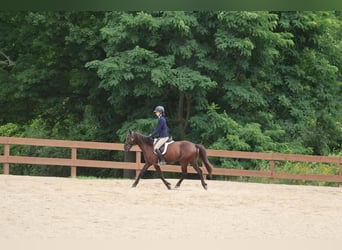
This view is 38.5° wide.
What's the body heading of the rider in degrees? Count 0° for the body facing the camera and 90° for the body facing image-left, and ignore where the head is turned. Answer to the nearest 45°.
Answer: approximately 90°

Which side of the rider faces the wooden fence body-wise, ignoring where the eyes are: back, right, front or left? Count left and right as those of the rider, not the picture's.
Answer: right

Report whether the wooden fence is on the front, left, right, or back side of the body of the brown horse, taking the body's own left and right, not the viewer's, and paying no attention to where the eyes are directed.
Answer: right

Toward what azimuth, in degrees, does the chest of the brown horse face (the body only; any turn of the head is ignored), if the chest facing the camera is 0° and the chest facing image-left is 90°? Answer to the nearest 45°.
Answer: approximately 90°
